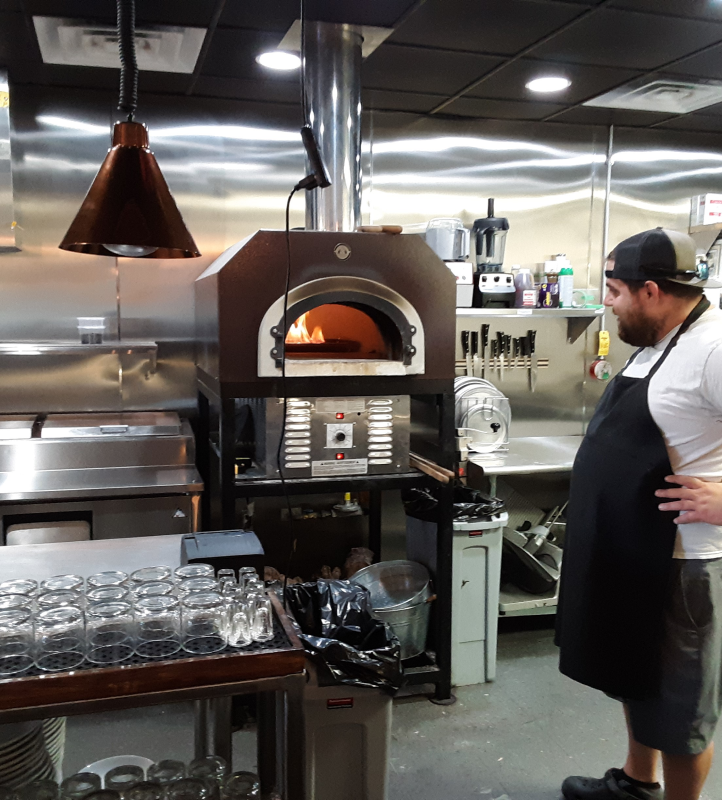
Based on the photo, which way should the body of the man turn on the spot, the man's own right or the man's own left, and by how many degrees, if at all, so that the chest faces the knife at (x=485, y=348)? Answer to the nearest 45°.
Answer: approximately 45° to the man's own right

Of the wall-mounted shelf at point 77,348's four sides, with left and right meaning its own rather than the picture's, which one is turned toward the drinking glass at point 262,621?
front

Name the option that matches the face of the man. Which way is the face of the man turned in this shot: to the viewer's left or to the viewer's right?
to the viewer's left

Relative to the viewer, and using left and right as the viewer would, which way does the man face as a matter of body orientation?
facing to the left of the viewer

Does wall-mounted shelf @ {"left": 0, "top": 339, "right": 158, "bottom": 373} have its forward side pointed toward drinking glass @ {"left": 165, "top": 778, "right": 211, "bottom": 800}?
yes

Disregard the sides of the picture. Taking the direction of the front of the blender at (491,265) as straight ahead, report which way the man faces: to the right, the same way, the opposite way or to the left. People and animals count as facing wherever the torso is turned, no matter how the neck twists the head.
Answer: to the right

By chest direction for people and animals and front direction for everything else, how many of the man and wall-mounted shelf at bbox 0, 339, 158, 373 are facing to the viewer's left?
1

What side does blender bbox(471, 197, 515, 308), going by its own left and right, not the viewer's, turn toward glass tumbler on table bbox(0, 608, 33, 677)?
front

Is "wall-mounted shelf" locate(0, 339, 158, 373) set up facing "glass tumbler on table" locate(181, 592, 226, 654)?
yes

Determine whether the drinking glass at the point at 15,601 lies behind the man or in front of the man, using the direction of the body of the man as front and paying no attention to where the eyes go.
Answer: in front
